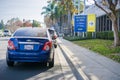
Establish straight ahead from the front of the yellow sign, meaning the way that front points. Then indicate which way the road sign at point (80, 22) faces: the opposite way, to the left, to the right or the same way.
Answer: the same way

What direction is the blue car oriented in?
away from the camera

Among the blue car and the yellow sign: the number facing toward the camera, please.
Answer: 1

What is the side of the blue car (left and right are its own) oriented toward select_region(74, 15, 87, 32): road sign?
front

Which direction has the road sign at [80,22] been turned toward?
toward the camera

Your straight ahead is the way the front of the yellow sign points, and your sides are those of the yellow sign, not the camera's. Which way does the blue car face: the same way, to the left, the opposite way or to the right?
the opposite way

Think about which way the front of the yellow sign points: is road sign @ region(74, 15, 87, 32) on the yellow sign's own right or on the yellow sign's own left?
on the yellow sign's own right

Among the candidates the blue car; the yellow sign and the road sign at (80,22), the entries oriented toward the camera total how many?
2

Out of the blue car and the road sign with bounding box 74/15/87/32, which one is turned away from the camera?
the blue car

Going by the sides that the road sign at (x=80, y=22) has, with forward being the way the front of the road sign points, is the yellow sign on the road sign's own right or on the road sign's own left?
on the road sign's own left

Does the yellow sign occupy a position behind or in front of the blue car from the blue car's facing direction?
in front

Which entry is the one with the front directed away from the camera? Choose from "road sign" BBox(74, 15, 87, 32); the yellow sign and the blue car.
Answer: the blue car

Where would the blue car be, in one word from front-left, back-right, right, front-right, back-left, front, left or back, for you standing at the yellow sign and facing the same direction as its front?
front

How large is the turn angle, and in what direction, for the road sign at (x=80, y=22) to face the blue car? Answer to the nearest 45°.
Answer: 0° — it already faces it
